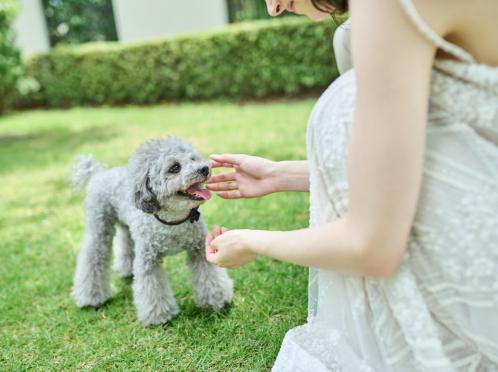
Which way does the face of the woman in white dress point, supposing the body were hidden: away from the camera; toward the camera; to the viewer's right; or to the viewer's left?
to the viewer's left

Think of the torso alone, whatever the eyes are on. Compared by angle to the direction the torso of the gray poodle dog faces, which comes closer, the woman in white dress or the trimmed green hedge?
the woman in white dress

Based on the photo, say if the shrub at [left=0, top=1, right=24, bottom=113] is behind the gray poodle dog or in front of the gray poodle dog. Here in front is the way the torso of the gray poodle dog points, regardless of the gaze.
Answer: behind

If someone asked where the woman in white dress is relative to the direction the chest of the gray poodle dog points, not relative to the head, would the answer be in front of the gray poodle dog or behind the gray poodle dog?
in front

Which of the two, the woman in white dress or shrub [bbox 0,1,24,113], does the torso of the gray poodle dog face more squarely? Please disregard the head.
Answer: the woman in white dress

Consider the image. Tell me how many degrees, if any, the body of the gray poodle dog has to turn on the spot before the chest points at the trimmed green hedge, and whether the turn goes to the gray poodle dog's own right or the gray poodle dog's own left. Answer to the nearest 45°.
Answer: approximately 135° to the gray poodle dog's own left

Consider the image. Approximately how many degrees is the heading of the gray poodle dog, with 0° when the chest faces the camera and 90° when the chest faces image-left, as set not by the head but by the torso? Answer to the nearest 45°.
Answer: approximately 315°
